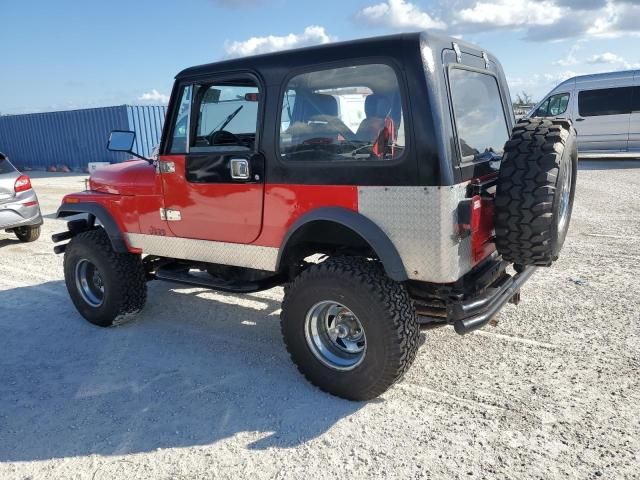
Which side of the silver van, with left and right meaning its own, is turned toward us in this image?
left

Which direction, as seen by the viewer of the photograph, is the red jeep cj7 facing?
facing away from the viewer and to the left of the viewer
